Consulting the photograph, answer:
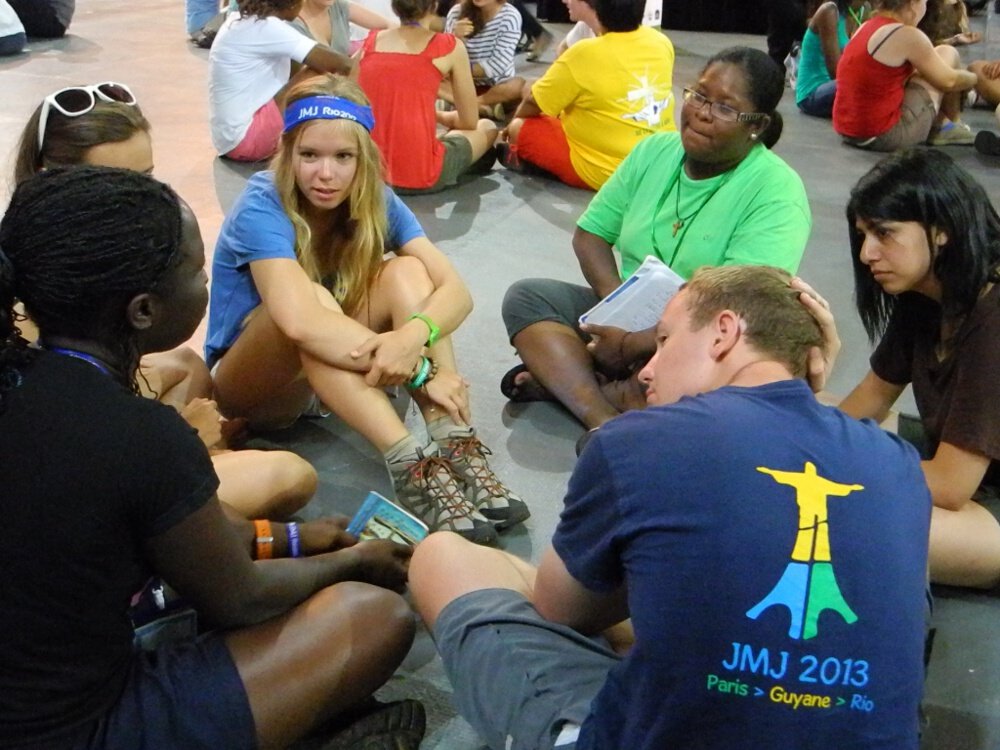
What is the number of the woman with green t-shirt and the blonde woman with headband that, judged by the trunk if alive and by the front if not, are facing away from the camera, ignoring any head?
0

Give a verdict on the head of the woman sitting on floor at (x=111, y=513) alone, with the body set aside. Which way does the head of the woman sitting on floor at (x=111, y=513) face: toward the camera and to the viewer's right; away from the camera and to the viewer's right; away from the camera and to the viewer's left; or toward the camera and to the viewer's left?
away from the camera and to the viewer's right

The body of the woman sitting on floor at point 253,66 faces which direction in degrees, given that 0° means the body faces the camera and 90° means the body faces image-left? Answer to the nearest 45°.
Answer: approximately 225°

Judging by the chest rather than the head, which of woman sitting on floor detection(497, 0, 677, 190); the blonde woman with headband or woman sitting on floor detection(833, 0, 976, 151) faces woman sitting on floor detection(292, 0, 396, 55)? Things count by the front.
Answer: woman sitting on floor detection(497, 0, 677, 190)

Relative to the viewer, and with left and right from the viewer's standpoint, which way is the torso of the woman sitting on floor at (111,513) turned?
facing away from the viewer and to the right of the viewer

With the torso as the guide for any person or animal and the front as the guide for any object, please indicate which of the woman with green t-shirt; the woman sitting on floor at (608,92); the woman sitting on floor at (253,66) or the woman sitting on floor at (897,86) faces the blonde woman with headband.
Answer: the woman with green t-shirt

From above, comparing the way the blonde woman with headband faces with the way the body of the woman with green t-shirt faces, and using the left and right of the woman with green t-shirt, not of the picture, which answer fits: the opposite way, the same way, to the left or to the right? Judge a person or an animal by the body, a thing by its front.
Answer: to the left

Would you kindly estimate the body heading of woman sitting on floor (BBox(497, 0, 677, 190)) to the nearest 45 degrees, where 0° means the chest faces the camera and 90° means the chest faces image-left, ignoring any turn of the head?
approximately 135°

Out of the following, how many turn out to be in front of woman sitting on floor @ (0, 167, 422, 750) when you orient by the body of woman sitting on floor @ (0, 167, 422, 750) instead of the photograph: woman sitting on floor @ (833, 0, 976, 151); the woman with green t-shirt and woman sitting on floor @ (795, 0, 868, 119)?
3

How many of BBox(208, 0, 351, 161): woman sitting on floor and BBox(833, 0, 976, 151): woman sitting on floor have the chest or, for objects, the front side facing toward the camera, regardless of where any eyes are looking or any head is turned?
0

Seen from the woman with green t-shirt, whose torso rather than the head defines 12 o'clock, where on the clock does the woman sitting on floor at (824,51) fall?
The woman sitting on floor is roughly at 5 o'clock from the woman with green t-shirt.

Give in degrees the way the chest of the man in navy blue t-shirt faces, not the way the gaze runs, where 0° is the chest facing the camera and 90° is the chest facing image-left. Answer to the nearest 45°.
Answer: approximately 135°

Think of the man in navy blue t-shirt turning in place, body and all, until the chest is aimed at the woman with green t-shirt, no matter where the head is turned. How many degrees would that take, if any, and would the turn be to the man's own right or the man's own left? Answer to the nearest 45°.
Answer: approximately 45° to the man's own right
